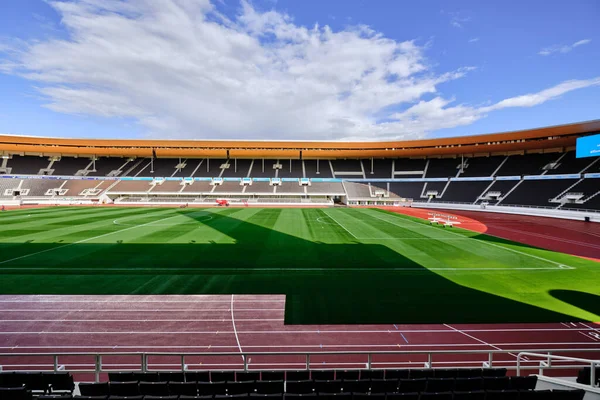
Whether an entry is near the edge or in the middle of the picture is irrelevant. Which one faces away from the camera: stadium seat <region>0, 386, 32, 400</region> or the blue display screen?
the stadium seat

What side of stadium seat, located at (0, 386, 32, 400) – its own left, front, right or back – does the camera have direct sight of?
back

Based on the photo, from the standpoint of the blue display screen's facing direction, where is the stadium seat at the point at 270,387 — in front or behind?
in front

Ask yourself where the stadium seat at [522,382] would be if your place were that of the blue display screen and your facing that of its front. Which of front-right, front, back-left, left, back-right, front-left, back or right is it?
front-left

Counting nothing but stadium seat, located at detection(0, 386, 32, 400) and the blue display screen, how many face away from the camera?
1

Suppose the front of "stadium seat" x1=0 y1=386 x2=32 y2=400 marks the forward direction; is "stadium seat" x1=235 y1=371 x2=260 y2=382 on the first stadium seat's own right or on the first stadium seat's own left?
on the first stadium seat's own right

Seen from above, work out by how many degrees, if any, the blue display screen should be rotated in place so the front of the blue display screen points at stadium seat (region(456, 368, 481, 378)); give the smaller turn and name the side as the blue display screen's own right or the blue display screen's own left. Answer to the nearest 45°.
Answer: approximately 45° to the blue display screen's own left

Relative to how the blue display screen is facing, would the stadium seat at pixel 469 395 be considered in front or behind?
in front

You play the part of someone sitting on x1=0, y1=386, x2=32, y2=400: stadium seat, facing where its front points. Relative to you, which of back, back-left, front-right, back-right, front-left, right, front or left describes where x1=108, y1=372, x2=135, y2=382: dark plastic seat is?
right

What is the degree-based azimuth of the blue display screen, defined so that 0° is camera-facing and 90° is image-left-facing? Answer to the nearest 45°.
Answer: approximately 45°

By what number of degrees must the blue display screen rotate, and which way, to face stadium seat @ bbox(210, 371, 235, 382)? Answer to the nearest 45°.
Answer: approximately 45° to its left
